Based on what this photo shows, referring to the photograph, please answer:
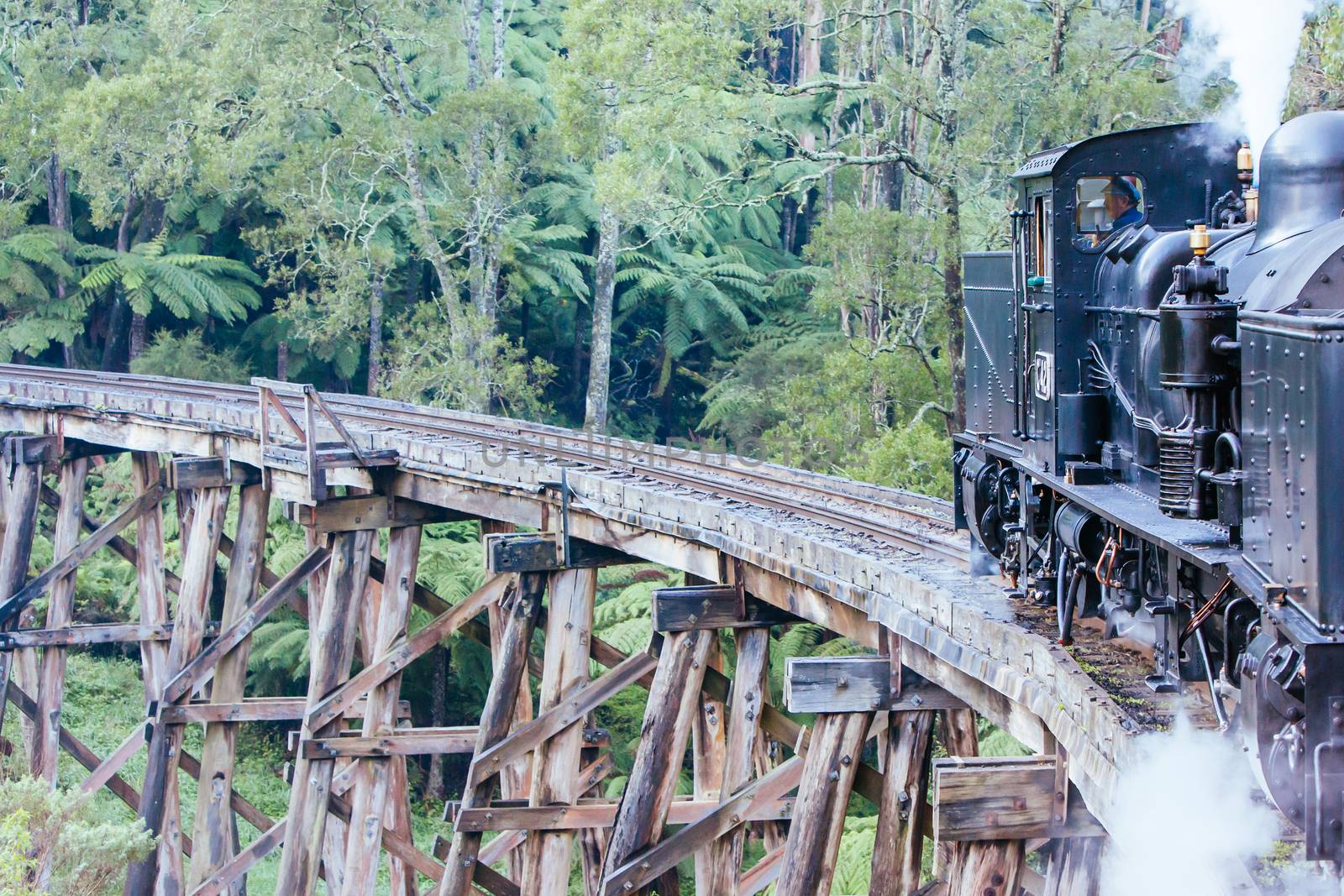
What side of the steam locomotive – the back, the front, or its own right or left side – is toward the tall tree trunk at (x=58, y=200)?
back

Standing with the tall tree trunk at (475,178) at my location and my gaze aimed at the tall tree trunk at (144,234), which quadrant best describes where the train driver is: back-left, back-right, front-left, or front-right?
back-left

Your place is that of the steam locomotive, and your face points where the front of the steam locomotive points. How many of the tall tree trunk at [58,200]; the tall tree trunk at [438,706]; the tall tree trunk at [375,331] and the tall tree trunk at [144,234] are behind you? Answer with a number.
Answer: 4

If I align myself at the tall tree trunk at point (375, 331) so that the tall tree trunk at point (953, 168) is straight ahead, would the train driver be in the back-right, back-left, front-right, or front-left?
front-right

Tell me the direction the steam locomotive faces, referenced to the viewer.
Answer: facing the viewer and to the right of the viewer

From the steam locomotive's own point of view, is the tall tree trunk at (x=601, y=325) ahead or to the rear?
to the rear

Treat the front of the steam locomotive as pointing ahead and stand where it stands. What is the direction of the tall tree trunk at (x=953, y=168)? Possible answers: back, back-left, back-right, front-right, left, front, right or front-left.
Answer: back-left

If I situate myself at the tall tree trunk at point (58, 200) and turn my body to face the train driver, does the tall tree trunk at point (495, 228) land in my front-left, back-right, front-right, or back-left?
front-left

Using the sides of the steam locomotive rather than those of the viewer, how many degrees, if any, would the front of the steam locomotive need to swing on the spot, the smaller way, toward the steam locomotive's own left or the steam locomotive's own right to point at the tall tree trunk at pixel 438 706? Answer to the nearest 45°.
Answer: approximately 180°

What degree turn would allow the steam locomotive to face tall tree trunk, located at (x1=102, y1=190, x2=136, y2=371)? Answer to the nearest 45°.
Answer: approximately 180°

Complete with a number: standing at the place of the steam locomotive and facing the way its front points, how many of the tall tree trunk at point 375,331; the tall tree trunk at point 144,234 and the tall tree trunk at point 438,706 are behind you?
3

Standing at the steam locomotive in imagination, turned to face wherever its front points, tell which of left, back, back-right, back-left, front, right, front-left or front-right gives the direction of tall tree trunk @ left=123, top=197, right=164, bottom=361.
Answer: back

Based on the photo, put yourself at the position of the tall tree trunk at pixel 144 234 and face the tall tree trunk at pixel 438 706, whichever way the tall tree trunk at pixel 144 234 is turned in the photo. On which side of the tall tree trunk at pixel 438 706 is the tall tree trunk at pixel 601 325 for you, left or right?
left
